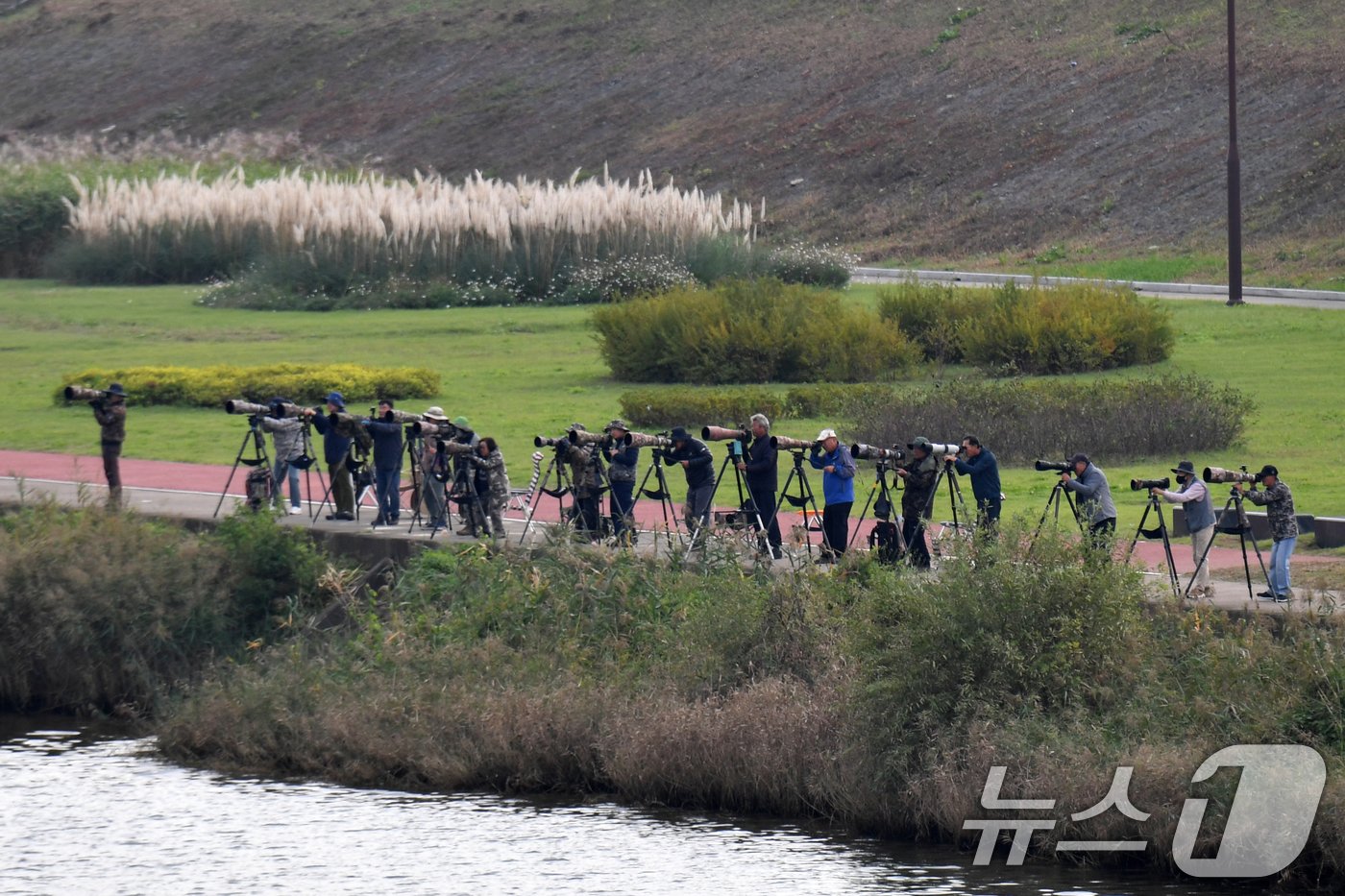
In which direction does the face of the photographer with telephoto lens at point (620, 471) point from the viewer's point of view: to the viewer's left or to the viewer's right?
to the viewer's left

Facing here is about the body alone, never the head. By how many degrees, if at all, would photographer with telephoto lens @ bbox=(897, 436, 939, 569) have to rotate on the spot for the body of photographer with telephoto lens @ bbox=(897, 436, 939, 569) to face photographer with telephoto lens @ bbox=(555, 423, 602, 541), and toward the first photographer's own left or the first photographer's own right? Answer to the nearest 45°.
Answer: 0° — they already face them

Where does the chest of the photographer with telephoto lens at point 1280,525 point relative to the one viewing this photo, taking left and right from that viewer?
facing to the left of the viewer

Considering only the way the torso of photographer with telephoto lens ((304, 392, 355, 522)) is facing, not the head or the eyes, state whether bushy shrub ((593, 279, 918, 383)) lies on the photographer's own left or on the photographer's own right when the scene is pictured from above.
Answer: on the photographer's own right

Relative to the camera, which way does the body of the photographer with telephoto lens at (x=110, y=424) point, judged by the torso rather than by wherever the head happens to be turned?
to the viewer's left

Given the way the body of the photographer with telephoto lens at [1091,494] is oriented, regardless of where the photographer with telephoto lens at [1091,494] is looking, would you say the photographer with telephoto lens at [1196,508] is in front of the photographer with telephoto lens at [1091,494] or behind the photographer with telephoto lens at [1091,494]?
behind

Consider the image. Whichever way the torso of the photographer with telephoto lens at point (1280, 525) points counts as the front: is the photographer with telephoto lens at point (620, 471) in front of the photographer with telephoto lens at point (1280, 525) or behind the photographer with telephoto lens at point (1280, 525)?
in front

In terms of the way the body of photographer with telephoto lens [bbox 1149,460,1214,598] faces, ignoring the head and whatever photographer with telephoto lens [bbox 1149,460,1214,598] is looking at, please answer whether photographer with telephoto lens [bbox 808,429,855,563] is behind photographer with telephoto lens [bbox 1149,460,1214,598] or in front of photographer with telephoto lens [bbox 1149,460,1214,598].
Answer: in front

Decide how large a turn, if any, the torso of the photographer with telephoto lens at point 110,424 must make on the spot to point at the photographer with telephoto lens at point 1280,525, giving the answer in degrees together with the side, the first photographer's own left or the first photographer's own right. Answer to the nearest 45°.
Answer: approximately 135° to the first photographer's own left

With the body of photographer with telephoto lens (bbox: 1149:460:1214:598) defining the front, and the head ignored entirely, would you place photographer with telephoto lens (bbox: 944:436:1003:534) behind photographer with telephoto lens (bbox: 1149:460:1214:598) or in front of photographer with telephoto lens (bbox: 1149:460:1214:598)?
in front

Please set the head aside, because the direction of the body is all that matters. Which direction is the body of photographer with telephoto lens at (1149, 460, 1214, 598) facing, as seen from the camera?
to the viewer's left

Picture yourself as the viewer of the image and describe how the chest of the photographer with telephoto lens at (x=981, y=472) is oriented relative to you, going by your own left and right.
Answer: facing to the left of the viewer

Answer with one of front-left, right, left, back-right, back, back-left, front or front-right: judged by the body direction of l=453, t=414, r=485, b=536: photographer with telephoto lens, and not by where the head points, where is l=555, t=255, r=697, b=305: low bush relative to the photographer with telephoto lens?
right
